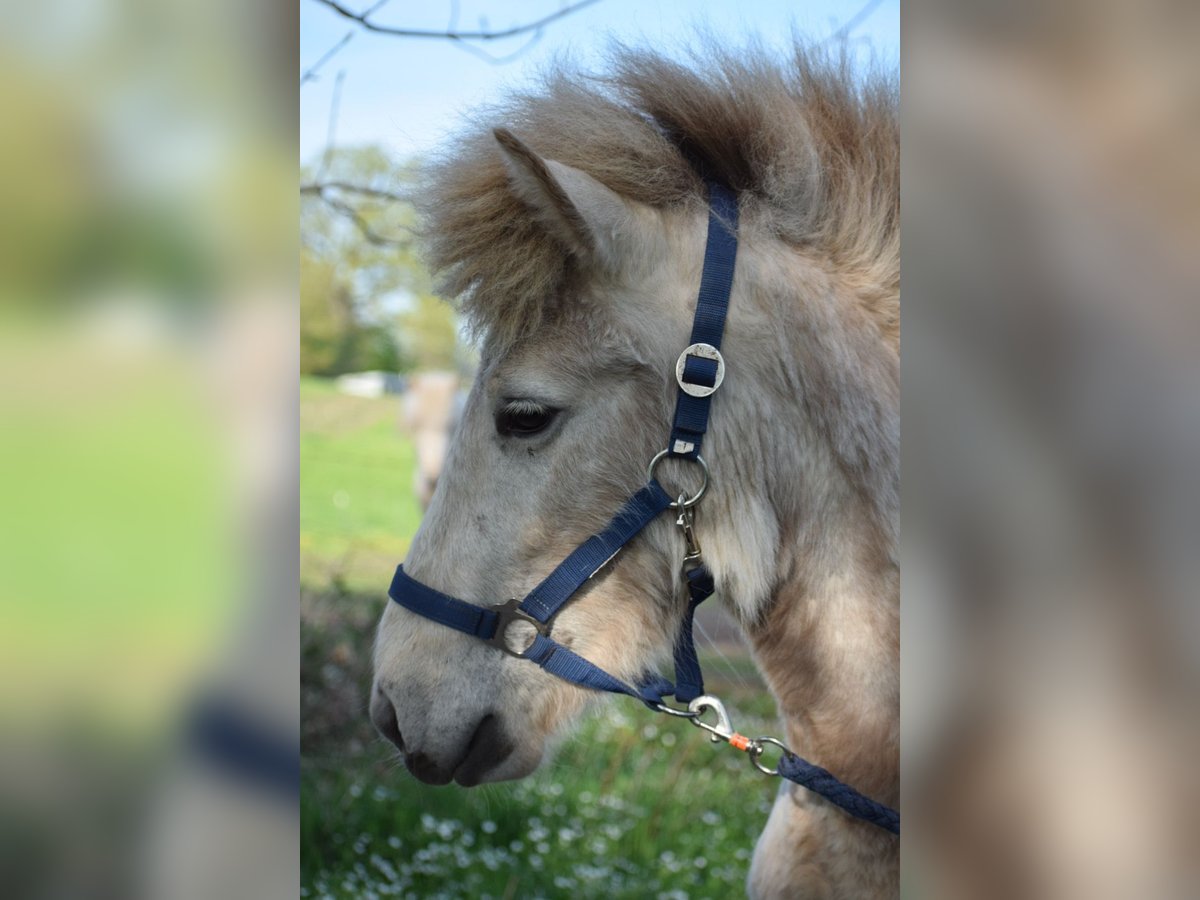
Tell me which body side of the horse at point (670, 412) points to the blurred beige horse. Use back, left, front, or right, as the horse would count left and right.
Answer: right

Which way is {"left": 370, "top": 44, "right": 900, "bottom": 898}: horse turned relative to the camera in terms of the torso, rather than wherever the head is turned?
to the viewer's left
